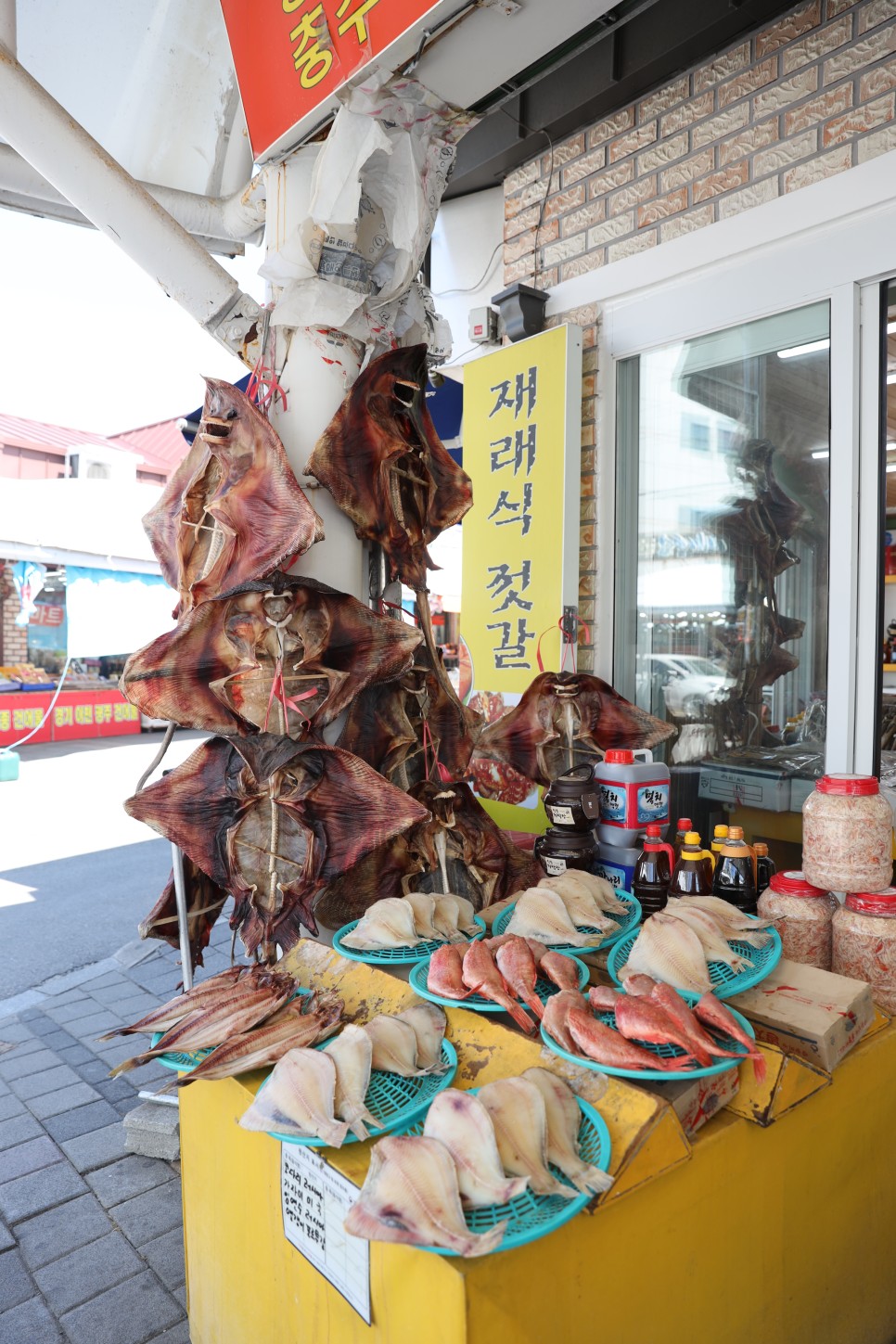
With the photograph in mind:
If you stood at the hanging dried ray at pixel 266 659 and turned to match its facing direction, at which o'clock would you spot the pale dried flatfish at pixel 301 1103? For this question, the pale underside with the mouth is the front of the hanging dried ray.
The pale dried flatfish is roughly at 12 o'clock from the hanging dried ray.

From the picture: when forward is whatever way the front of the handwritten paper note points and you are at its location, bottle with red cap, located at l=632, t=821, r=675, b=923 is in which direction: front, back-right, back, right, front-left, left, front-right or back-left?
back

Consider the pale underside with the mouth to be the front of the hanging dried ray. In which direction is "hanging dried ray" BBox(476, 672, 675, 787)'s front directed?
toward the camera

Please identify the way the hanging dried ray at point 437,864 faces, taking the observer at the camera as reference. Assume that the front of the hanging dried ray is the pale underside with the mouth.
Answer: facing the viewer

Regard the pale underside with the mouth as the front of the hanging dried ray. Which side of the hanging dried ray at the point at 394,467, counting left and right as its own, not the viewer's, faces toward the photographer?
front

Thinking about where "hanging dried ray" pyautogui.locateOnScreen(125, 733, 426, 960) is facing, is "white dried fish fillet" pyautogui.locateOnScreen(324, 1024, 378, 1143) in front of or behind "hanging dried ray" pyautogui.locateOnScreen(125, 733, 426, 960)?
in front

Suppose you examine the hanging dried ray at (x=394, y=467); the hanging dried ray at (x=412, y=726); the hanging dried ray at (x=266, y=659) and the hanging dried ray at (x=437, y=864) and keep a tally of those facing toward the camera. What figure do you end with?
4
